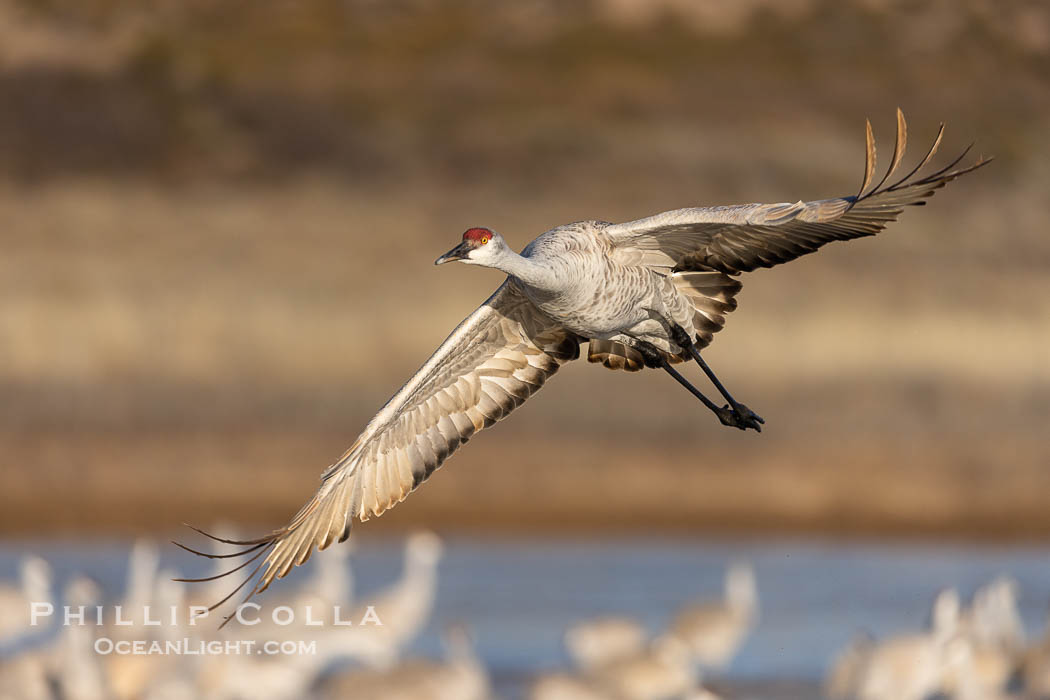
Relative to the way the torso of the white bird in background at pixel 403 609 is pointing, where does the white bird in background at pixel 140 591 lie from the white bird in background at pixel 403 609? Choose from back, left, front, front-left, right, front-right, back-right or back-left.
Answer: back

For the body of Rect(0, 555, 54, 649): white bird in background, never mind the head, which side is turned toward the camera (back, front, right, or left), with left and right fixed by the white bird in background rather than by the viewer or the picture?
right

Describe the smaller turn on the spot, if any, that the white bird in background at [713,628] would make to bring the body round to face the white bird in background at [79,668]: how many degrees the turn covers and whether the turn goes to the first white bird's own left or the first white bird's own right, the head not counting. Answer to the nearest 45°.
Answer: approximately 135° to the first white bird's own right

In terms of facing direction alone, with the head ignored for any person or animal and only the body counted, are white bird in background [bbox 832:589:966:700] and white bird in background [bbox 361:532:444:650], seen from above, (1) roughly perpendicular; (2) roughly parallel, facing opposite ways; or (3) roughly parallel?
roughly parallel

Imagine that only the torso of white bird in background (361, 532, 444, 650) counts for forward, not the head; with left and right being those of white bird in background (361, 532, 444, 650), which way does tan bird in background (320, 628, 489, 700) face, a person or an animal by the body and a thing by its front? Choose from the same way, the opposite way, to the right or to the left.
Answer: the same way

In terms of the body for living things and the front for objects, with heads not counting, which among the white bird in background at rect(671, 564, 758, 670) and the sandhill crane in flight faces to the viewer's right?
the white bird in background

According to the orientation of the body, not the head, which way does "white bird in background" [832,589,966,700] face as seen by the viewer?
to the viewer's right

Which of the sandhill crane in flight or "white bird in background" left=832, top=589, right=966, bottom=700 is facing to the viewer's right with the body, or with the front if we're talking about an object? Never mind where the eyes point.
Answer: the white bird in background

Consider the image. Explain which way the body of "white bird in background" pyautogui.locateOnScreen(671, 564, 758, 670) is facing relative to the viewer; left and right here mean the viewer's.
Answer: facing to the right of the viewer

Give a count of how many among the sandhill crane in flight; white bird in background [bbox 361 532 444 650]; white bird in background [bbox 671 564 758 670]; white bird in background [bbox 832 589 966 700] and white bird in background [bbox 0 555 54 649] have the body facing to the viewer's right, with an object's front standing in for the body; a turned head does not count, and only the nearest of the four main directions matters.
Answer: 4

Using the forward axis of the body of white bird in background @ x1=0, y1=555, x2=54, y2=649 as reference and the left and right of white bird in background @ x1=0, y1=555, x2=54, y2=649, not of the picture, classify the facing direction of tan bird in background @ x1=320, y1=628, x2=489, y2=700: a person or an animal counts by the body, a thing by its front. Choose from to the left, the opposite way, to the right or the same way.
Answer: the same way

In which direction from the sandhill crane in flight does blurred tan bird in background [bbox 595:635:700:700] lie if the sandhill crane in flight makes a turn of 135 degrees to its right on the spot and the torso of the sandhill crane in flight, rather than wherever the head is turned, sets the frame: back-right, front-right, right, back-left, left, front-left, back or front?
front

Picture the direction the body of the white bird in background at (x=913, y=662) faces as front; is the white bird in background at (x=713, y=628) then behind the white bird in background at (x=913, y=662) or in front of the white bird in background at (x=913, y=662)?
behind

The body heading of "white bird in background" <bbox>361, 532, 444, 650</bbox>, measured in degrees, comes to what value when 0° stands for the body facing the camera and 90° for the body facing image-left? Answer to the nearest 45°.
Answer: approximately 270°

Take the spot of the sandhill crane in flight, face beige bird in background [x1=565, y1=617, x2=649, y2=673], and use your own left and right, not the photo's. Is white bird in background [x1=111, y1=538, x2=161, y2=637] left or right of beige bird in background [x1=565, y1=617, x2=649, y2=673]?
left

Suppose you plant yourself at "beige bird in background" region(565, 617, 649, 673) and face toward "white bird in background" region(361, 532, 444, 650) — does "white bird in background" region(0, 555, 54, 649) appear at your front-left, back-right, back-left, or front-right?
front-left
